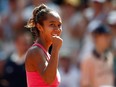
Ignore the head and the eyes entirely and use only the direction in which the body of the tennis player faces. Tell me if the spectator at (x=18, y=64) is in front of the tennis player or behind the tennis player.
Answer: behind

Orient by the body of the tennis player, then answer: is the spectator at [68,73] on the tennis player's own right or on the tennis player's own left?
on the tennis player's own left

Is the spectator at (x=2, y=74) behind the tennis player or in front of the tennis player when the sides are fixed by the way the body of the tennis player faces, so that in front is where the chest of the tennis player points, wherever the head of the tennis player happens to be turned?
behind

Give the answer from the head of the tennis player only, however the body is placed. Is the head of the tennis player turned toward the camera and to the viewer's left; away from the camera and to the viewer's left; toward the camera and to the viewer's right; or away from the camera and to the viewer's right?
toward the camera and to the viewer's right

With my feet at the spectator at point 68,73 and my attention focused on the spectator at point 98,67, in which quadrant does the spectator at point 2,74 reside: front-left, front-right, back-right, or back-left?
back-right
